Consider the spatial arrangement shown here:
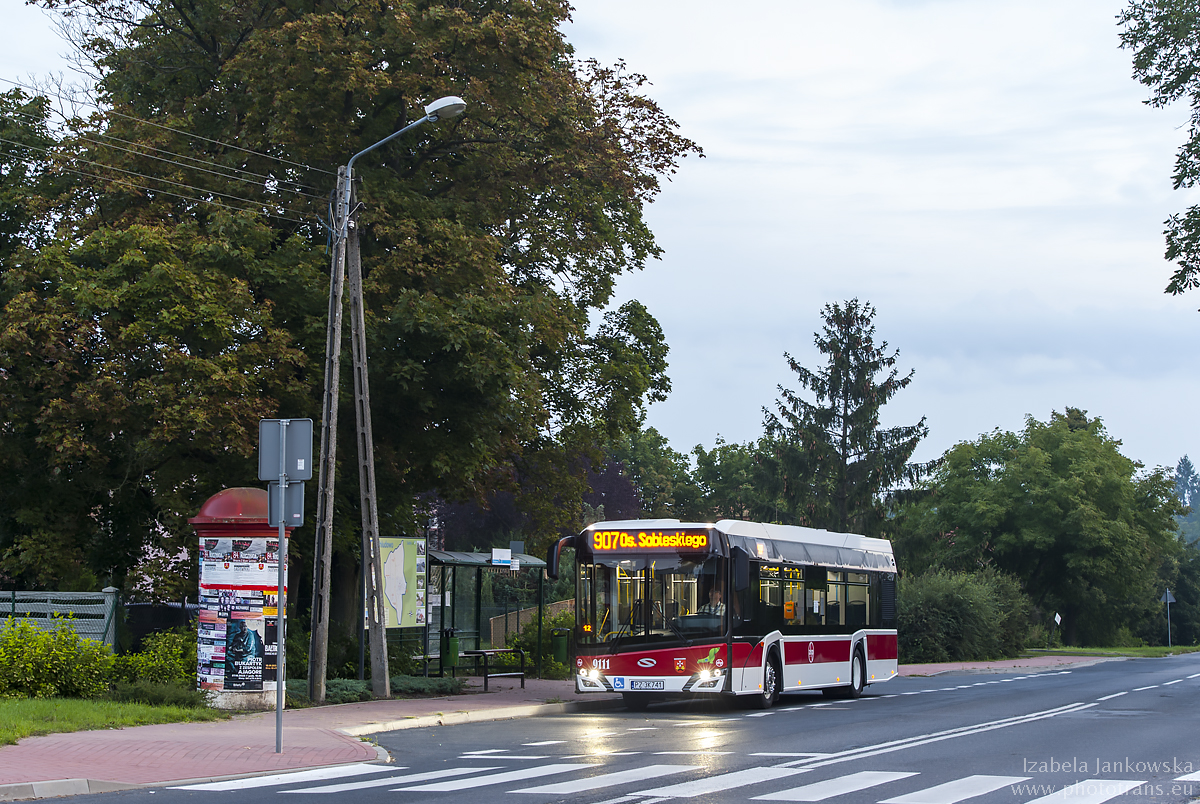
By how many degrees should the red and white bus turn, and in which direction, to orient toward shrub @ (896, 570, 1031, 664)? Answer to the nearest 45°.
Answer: approximately 135° to its right

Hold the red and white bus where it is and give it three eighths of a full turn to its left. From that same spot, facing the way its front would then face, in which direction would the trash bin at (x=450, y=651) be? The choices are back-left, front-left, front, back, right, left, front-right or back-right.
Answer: back-left

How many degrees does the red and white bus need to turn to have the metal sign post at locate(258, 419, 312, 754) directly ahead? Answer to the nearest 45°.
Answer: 0° — it already faces it

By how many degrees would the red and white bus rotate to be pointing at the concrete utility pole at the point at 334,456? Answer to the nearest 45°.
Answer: approximately 45° to its right

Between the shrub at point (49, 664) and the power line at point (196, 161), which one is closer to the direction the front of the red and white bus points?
the shrub

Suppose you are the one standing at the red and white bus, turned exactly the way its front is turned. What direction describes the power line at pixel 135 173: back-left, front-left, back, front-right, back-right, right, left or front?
front-right

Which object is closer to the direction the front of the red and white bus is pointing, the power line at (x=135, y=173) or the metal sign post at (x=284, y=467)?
the metal sign post

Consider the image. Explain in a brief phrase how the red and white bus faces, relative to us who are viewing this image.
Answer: facing the viewer and to the left of the viewer

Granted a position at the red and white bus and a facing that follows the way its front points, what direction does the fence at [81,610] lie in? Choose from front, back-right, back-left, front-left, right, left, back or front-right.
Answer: front-right

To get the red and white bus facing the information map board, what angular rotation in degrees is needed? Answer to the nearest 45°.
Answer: approximately 45° to its right
